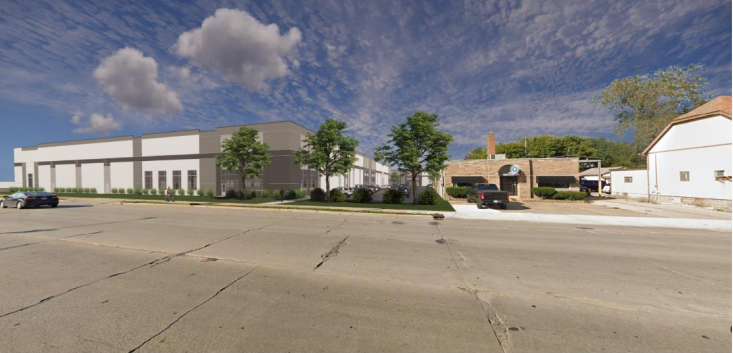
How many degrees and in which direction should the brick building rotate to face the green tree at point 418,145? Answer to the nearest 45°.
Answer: approximately 45° to its right

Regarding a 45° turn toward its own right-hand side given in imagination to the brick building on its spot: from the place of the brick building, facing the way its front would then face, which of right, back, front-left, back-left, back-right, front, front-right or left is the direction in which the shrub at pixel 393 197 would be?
front

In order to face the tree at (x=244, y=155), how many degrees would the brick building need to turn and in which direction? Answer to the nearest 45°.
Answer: approximately 45° to its right

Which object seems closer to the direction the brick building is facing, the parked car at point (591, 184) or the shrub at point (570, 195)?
the shrub

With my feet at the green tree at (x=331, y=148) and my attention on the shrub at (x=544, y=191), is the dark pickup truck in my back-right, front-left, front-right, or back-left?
front-right

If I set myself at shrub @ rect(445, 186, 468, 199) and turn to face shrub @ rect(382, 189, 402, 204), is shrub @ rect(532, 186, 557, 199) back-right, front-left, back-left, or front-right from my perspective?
back-left

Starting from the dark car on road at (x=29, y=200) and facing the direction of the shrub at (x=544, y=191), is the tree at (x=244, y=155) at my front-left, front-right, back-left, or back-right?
front-left

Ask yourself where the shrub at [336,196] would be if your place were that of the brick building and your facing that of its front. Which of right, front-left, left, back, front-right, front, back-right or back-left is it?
front-right

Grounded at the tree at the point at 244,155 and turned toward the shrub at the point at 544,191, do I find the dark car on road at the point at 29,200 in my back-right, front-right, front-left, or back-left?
back-right

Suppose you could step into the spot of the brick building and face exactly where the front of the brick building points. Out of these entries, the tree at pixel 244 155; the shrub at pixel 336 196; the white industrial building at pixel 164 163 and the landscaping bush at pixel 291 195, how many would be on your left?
0

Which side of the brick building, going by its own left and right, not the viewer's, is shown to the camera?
front

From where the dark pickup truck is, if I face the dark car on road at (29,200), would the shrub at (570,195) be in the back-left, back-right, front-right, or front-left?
back-right
